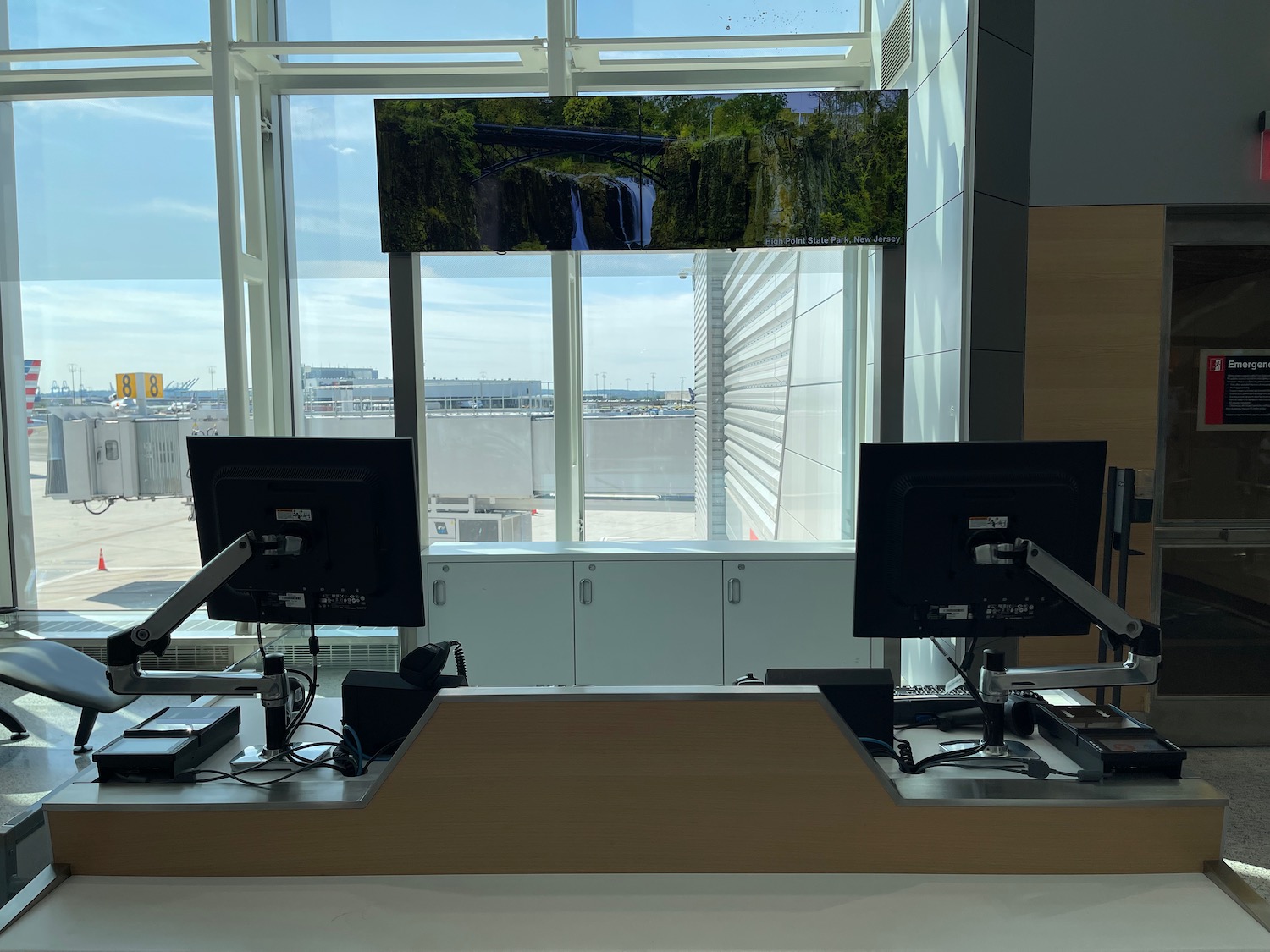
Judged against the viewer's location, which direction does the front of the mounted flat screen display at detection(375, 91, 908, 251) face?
facing the viewer

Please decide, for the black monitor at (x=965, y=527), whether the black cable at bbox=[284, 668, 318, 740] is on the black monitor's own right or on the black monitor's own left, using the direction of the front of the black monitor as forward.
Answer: on the black monitor's own left

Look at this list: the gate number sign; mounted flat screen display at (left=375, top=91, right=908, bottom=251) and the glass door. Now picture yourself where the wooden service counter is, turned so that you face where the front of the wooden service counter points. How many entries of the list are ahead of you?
0

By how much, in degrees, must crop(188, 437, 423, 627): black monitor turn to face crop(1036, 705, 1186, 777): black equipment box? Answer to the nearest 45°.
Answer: approximately 135° to its right

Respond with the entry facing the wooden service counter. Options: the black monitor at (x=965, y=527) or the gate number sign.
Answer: the gate number sign

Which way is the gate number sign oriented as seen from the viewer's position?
toward the camera

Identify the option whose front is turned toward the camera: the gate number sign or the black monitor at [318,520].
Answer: the gate number sign

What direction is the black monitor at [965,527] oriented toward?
away from the camera

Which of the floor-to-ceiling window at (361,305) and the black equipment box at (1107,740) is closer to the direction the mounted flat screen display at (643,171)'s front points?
the black equipment box

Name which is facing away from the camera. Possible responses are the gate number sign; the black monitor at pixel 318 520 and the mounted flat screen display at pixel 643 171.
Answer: the black monitor

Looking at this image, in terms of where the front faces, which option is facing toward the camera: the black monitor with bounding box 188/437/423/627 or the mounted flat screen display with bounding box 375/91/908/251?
the mounted flat screen display

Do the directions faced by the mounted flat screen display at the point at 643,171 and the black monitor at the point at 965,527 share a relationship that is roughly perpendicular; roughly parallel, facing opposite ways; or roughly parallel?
roughly parallel, facing opposite ways

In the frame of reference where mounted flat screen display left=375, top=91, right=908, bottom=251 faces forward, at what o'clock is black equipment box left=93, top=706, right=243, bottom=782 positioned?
The black equipment box is roughly at 1 o'clock from the mounted flat screen display.

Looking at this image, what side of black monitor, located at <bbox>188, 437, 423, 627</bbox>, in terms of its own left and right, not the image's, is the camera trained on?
back
